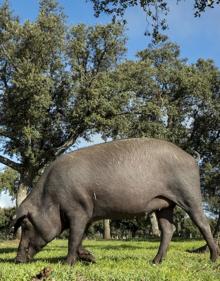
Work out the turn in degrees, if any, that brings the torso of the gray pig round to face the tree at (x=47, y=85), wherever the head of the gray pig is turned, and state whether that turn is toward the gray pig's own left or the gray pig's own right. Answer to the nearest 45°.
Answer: approximately 90° to the gray pig's own right

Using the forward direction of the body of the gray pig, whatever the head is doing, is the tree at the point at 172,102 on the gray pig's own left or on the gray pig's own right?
on the gray pig's own right

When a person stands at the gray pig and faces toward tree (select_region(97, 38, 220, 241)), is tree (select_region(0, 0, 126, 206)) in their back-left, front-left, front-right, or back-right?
front-left

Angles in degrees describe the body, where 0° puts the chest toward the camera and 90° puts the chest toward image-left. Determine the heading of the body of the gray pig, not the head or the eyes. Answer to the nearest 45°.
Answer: approximately 90°

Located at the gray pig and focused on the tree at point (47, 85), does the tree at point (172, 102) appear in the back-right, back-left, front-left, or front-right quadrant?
front-right
